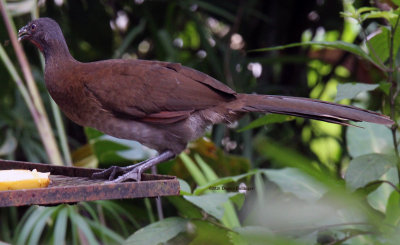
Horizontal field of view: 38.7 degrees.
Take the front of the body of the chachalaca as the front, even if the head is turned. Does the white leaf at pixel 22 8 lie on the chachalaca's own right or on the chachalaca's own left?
on the chachalaca's own right

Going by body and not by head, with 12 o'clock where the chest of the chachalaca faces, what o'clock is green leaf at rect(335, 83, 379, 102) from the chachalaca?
The green leaf is roughly at 6 o'clock from the chachalaca.

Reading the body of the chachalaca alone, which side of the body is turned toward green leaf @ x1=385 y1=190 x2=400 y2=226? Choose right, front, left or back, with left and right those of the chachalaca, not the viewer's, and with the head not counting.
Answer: back

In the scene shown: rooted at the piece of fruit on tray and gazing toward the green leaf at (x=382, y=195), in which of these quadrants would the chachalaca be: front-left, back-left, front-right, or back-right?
front-left

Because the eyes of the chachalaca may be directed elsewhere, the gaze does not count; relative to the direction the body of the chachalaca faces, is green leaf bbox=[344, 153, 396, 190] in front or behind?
behind

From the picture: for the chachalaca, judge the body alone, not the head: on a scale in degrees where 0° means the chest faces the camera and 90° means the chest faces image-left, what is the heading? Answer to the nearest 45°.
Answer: approximately 90°

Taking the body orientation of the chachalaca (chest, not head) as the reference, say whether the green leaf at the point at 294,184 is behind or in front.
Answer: behind
